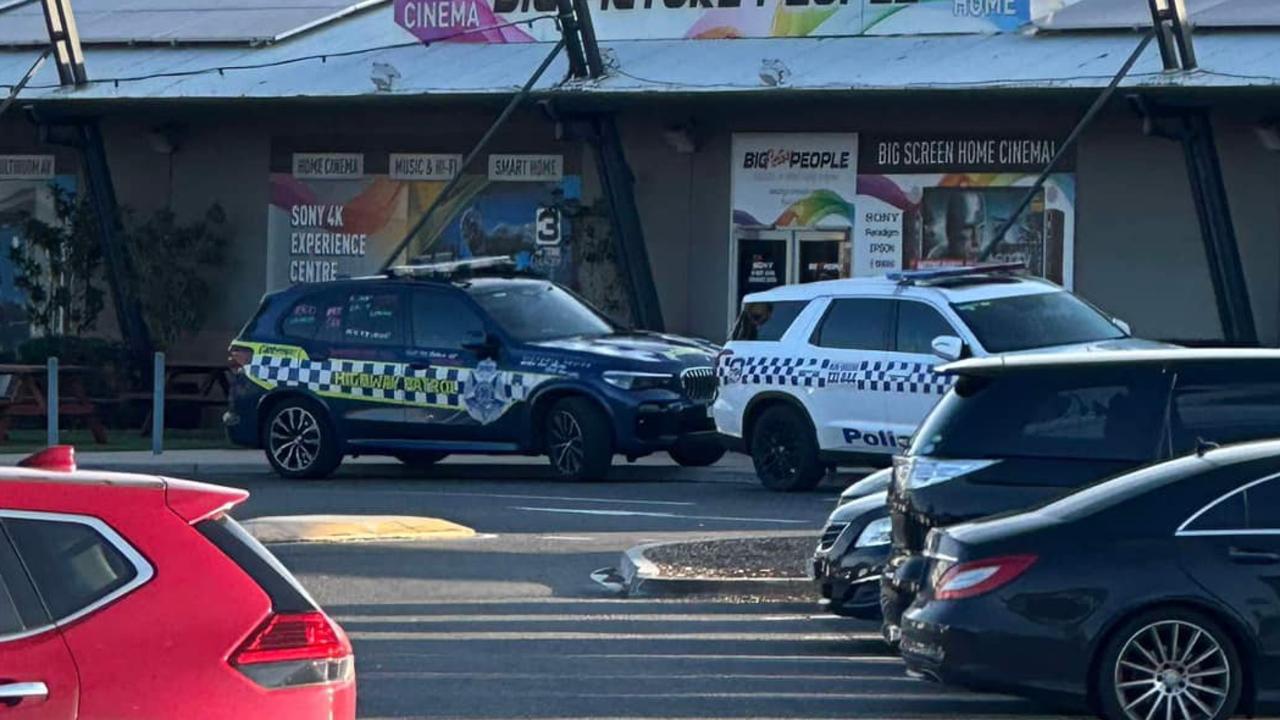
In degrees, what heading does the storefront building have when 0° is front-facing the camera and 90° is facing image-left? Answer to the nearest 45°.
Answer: approximately 0°

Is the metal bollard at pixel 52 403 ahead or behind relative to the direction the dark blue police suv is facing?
behind

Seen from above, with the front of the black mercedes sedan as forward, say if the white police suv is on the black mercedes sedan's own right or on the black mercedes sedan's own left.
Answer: on the black mercedes sedan's own left

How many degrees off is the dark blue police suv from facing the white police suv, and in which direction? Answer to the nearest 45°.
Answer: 0° — it already faces it

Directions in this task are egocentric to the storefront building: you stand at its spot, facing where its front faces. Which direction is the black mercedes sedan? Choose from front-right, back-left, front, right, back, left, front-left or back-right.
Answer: front

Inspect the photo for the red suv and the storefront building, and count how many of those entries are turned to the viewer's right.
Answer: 0

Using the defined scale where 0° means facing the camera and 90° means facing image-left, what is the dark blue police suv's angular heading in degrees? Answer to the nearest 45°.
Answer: approximately 315°
